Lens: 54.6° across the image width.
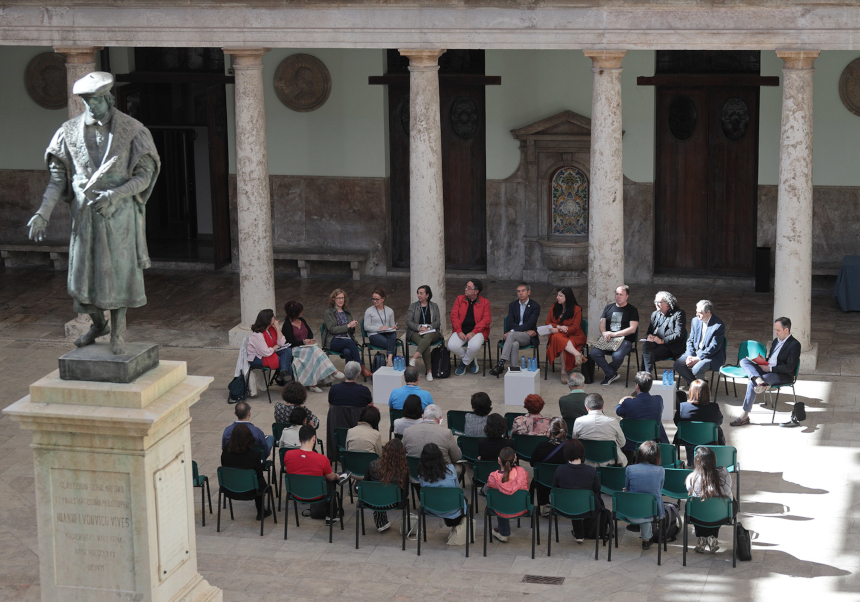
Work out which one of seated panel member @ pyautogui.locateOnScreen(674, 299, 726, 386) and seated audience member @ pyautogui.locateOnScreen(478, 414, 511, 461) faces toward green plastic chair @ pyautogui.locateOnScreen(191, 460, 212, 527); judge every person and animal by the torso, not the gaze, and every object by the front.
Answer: seated panel member @ pyautogui.locateOnScreen(674, 299, 726, 386)

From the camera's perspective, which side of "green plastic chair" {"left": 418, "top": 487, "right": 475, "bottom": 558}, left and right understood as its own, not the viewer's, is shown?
back

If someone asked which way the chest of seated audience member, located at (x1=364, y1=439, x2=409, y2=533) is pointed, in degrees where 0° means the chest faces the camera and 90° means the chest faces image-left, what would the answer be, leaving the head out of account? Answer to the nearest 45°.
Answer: approximately 180°

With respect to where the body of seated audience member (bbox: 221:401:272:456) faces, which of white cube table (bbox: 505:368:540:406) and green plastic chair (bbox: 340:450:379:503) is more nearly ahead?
the white cube table

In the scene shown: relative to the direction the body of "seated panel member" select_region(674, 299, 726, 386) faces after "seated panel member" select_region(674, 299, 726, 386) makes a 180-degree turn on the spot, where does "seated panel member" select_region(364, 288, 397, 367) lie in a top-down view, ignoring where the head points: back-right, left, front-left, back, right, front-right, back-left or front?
back-left

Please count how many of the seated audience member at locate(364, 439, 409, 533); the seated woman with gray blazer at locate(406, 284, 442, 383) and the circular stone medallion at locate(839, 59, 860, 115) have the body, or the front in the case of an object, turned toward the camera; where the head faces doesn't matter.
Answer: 2

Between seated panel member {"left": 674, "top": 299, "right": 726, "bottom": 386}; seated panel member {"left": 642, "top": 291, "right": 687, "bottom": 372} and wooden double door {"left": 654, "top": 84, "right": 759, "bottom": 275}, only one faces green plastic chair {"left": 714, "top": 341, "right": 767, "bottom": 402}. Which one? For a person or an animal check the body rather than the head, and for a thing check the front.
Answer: the wooden double door

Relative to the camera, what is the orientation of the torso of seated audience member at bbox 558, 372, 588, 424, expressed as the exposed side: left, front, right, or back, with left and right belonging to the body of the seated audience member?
back

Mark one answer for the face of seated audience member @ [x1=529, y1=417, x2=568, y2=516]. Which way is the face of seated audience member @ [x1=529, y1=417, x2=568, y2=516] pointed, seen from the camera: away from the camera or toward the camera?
away from the camera

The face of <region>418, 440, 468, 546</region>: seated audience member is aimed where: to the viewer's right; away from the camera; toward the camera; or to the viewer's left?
away from the camera

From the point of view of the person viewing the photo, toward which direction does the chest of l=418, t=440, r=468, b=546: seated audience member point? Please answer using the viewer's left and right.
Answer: facing away from the viewer

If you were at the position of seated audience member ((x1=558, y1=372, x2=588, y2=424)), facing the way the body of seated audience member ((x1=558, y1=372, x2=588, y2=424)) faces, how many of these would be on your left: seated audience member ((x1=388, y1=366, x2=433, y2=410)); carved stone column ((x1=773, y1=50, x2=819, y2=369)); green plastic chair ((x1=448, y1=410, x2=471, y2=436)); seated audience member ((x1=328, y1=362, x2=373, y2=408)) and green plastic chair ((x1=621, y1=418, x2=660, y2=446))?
3

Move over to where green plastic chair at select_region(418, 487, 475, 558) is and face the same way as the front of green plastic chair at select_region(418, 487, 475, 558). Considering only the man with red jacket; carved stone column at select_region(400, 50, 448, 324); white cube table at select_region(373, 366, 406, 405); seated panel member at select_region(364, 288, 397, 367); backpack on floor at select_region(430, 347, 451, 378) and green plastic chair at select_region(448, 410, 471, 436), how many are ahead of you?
6

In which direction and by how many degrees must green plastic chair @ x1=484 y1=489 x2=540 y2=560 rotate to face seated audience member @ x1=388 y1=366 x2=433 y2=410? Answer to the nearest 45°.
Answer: approximately 45° to its left

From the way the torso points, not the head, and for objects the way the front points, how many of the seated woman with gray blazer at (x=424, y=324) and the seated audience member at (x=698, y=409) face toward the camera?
1

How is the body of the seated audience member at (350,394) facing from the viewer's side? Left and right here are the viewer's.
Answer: facing away from the viewer

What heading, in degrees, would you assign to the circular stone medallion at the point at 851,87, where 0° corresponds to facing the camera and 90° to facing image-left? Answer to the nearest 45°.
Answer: approximately 0°

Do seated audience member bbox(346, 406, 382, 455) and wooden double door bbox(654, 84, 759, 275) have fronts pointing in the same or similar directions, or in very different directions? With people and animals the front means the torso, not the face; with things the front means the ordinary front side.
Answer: very different directions

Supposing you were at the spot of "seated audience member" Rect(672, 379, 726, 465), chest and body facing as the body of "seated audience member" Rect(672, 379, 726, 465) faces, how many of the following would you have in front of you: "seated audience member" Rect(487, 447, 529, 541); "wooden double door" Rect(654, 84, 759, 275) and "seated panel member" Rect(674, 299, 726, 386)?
2

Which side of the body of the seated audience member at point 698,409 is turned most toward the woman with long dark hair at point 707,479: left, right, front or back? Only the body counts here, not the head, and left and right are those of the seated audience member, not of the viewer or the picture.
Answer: back

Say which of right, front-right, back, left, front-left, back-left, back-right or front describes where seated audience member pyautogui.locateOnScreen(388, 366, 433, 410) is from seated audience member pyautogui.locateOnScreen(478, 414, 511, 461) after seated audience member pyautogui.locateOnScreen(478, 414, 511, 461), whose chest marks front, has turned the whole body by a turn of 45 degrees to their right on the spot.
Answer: left
